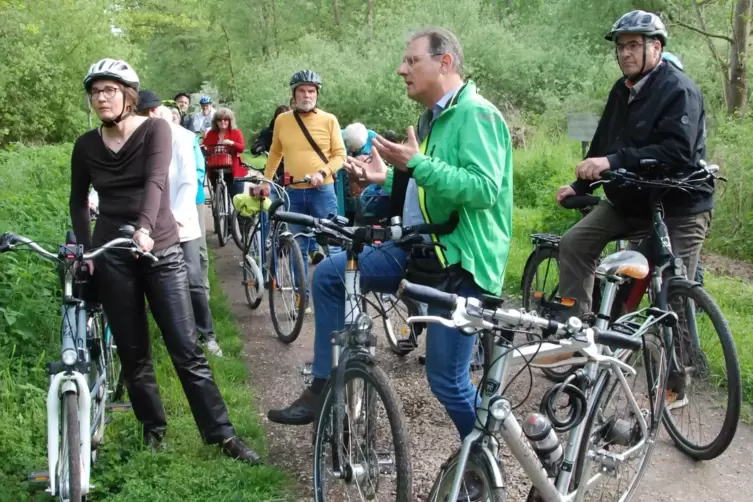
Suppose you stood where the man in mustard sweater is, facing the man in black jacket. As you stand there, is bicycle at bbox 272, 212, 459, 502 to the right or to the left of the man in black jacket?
right

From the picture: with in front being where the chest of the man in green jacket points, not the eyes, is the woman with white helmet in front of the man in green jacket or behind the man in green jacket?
in front

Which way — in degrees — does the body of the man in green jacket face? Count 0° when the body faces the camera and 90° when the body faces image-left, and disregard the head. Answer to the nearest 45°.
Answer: approximately 90°

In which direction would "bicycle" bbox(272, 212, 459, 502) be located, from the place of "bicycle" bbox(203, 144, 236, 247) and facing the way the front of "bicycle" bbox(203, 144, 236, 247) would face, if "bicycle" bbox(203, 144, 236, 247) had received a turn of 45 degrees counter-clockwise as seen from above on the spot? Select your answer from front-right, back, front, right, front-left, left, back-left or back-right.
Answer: front-right

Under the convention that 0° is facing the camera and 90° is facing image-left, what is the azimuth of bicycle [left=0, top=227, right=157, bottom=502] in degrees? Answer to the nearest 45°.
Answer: approximately 0°

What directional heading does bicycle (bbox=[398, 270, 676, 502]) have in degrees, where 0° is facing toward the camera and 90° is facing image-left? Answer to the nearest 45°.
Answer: approximately 45°

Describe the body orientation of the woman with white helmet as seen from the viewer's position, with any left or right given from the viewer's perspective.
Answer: facing the viewer

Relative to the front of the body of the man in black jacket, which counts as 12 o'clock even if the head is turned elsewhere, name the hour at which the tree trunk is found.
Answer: The tree trunk is roughly at 5 o'clock from the man in black jacket.

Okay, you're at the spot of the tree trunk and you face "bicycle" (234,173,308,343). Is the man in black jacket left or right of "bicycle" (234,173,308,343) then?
left

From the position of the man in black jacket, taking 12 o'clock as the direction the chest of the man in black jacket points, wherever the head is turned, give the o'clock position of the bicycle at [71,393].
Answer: The bicycle is roughly at 12 o'clock from the man in black jacket.

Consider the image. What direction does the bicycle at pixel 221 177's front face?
toward the camera

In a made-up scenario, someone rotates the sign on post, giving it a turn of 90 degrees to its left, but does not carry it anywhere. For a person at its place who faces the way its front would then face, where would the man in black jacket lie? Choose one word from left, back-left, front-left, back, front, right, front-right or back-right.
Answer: right

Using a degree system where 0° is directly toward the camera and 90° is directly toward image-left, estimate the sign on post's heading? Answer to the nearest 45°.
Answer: approximately 0°

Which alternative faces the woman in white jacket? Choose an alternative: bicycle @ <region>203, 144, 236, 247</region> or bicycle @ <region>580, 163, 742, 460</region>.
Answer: bicycle @ <region>203, 144, 236, 247</region>

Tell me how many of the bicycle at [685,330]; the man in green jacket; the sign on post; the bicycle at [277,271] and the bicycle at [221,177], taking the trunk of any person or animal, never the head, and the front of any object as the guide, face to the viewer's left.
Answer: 1

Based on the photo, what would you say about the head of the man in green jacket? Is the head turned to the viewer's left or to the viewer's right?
to the viewer's left

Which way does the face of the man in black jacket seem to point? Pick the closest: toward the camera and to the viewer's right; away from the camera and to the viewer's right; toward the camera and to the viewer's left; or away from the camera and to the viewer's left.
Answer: toward the camera and to the viewer's left

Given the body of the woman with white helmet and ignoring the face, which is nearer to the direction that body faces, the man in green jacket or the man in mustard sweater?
the man in green jacket
